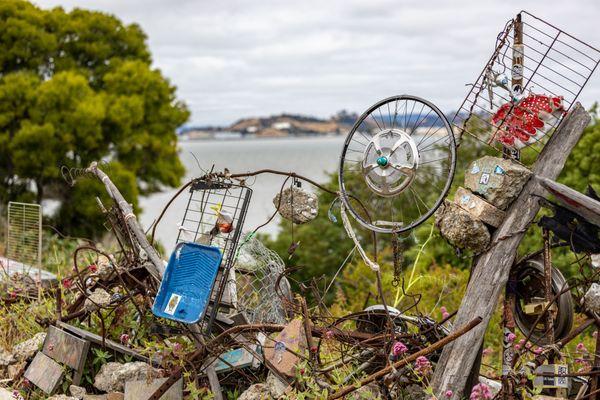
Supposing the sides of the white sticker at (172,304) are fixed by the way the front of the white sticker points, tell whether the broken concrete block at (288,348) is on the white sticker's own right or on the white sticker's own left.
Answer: on the white sticker's own left

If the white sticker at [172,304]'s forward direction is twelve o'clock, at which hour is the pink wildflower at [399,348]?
The pink wildflower is roughly at 10 o'clock from the white sticker.

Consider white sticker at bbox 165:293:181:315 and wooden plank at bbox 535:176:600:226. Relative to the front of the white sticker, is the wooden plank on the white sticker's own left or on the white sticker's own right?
on the white sticker's own left

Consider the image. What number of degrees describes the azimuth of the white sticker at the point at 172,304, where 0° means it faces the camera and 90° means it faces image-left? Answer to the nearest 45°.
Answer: approximately 0°

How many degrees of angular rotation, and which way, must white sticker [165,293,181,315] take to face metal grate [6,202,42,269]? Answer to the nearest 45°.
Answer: approximately 135° to its right

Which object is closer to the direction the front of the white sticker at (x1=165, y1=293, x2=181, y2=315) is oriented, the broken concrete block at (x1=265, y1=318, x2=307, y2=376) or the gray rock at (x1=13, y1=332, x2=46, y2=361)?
the broken concrete block
